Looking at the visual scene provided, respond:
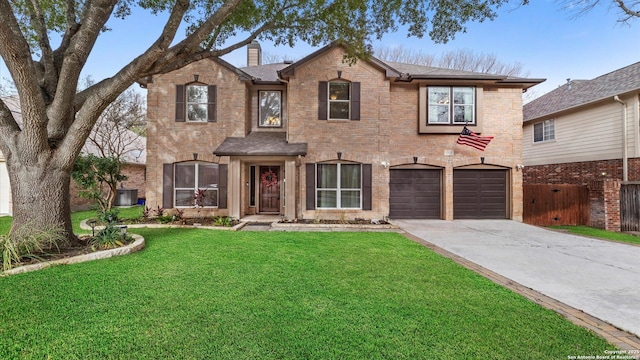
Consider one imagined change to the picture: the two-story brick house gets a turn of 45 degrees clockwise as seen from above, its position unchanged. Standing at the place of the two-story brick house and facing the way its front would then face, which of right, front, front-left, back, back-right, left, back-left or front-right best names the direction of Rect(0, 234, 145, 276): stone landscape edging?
front

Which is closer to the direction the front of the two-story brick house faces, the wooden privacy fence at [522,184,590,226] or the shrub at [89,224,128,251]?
the shrub

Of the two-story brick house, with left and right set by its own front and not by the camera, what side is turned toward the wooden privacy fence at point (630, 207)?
left

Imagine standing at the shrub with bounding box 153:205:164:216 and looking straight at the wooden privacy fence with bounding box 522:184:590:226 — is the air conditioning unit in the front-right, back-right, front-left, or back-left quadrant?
back-left

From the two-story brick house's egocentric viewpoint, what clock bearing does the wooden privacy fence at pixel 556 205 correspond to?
The wooden privacy fence is roughly at 9 o'clock from the two-story brick house.

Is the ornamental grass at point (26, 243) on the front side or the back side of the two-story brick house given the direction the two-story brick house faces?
on the front side

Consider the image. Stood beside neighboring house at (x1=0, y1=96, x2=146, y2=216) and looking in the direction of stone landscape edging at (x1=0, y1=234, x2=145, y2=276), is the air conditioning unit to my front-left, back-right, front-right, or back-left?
front-left

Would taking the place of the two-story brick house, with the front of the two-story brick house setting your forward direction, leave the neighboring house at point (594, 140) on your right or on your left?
on your left

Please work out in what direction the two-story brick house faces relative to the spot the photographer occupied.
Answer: facing the viewer
